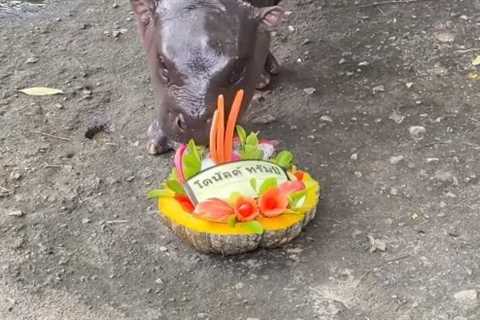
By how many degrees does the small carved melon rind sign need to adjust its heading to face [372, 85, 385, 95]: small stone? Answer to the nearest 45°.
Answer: approximately 135° to its left

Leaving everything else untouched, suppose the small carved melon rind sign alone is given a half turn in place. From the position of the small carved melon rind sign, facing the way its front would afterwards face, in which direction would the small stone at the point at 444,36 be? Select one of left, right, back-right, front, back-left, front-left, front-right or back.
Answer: front-right

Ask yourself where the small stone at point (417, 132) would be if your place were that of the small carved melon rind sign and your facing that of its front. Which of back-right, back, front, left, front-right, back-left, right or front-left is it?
back-left

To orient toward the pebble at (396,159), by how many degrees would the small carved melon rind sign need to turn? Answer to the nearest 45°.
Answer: approximately 135° to its left

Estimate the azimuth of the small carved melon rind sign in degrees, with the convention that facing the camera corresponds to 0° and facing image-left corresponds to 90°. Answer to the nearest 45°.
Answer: approximately 0°

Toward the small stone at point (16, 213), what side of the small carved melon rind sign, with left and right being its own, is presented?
right

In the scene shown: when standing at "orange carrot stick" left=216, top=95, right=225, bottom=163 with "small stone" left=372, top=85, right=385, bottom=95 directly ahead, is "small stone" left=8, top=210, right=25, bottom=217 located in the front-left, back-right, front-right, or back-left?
back-left

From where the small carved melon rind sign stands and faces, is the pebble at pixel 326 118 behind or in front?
behind

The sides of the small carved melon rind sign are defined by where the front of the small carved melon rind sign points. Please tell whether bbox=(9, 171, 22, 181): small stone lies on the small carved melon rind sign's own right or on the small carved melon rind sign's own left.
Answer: on the small carved melon rind sign's own right

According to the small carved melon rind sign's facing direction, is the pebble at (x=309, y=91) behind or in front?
behind

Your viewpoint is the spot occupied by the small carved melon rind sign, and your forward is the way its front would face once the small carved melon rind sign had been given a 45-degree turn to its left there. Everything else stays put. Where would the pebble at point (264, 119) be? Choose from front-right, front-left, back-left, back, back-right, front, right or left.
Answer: back-left

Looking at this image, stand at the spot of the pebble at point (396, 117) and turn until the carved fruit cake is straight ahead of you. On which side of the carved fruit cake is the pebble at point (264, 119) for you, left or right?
right
